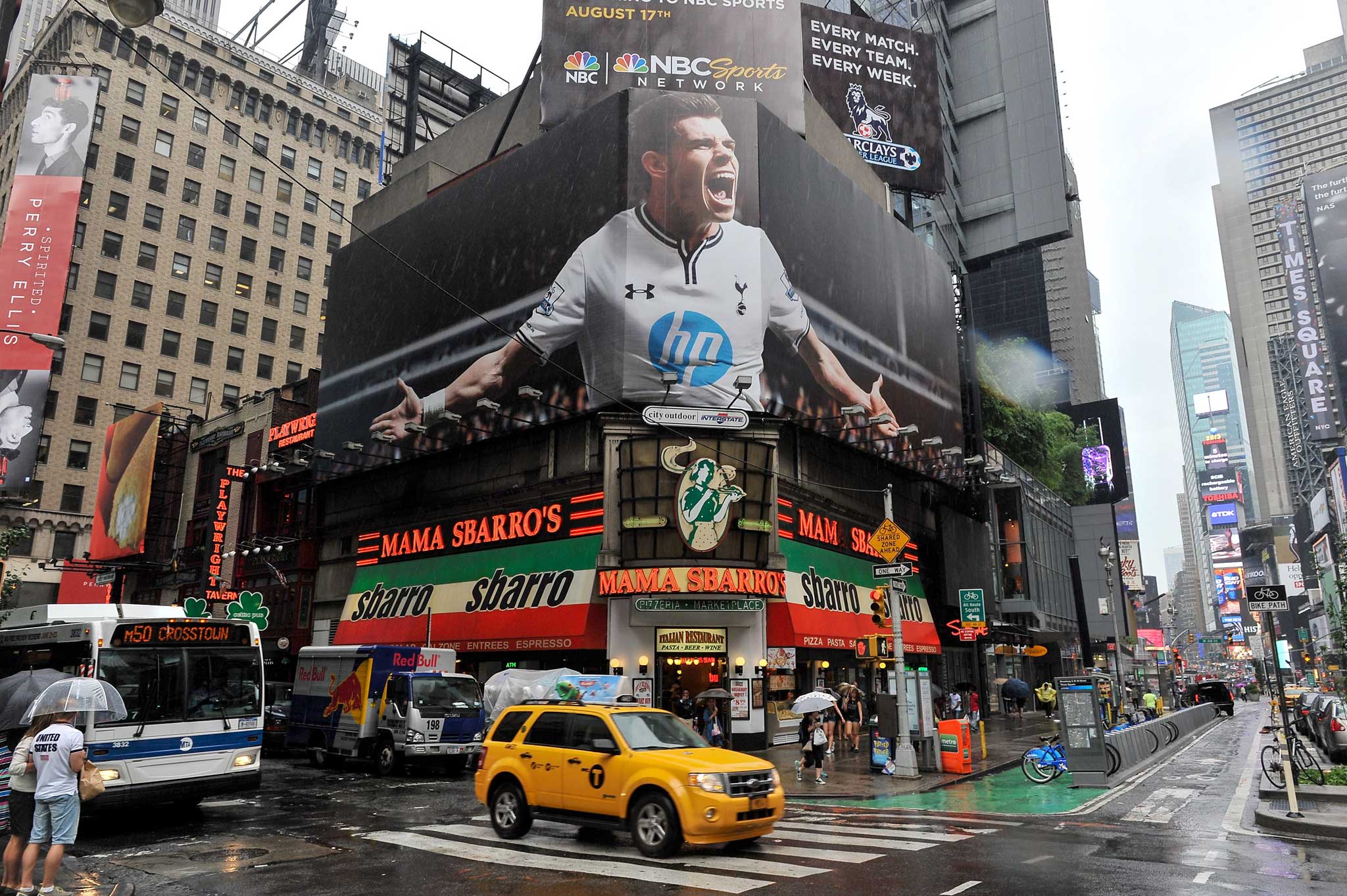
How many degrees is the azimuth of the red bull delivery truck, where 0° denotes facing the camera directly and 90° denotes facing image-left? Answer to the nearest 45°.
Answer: approximately 315°

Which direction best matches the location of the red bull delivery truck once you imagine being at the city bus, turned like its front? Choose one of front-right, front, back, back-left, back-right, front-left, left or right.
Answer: left

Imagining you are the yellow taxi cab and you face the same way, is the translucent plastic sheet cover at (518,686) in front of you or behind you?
behind

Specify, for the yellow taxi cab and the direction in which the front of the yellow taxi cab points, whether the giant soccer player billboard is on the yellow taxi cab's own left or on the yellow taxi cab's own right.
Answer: on the yellow taxi cab's own left
